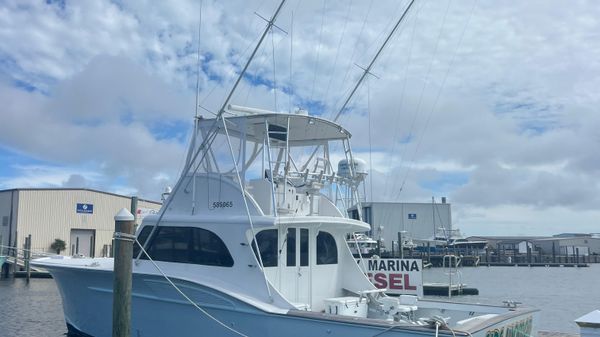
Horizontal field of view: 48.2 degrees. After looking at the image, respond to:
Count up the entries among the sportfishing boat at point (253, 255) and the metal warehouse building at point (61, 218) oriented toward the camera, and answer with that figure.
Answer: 1

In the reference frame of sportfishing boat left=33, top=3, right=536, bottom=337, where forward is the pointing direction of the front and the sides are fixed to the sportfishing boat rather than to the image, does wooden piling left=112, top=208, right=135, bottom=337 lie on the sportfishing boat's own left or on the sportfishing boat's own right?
on the sportfishing boat's own left

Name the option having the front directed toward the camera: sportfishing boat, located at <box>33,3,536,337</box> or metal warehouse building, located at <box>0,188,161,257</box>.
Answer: the metal warehouse building

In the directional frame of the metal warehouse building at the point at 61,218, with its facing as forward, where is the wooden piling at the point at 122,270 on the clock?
The wooden piling is roughly at 12 o'clock from the metal warehouse building.

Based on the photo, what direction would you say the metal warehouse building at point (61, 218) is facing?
toward the camera

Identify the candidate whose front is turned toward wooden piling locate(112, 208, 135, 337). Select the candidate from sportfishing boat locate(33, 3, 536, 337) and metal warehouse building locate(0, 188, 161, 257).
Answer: the metal warehouse building

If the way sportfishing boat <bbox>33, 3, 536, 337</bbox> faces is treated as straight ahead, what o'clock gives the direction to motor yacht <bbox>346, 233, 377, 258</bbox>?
motor yacht <bbox>346, 233, 377, 258</bbox> is roughly at 2 o'clock from sportfishing boat <bbox>33, 3, 536, 337</bbox>.

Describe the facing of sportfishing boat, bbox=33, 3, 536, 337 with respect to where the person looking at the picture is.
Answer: facing away from the viewer and to the left of the viewer

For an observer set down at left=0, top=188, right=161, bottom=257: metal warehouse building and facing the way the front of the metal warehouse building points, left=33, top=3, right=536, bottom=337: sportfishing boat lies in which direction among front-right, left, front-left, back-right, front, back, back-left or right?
front

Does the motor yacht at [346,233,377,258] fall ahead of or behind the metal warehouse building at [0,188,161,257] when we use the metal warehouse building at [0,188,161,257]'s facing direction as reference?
ahead
